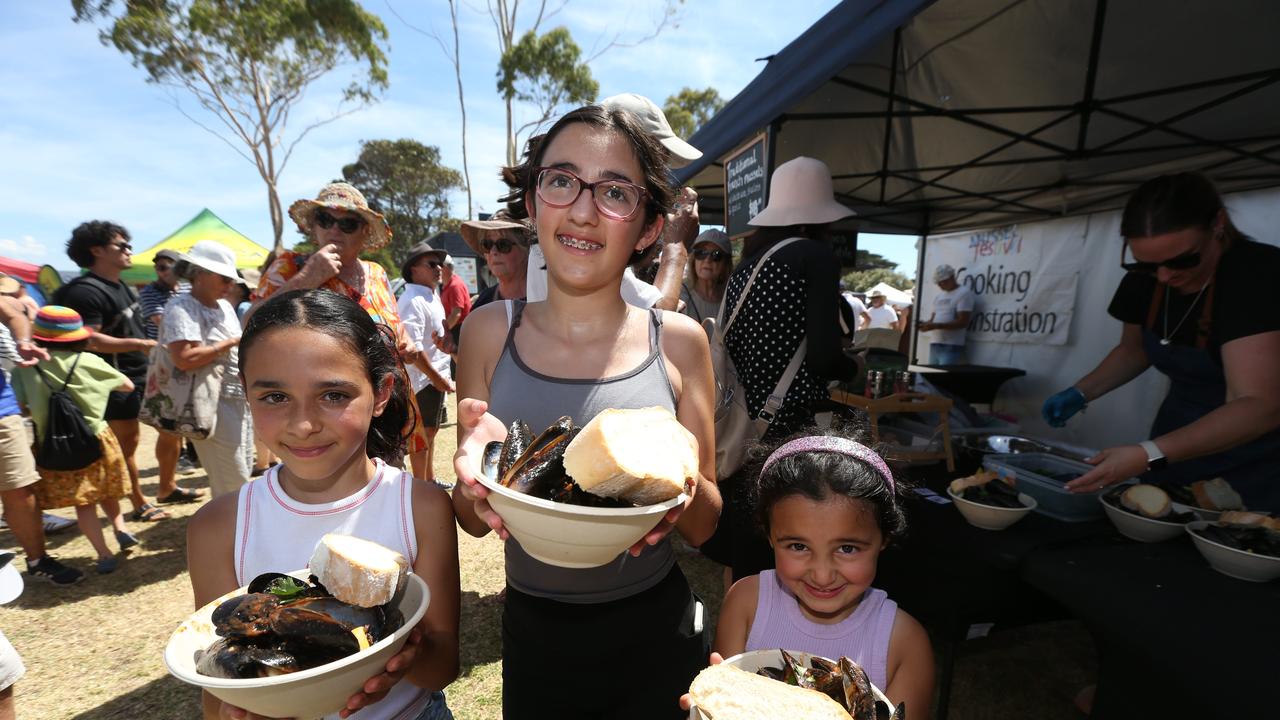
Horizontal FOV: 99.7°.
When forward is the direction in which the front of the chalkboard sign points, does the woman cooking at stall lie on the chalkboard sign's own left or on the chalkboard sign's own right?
on the chalkboard sign's own left

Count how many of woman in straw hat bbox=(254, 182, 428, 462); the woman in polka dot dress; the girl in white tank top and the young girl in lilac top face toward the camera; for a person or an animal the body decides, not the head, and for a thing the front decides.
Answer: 3

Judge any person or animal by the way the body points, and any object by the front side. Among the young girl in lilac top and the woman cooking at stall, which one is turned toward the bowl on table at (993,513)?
the woman cooking at stall

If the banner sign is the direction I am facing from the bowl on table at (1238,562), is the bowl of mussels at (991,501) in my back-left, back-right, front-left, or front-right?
front-left

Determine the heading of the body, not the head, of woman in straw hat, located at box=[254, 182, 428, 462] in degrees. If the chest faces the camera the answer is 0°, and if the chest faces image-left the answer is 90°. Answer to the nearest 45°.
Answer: approximately 0°

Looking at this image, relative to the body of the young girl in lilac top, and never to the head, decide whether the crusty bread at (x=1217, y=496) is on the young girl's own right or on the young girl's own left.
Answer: on the young girl's own left

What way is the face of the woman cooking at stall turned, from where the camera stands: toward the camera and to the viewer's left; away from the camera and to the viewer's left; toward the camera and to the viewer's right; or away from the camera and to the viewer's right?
toward the camera and to the viewer's left

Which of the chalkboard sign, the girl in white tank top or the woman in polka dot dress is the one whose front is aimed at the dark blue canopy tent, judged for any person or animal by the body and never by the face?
the woman in polka dot dress

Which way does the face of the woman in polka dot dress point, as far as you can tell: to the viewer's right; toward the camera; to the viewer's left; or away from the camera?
away from the camera

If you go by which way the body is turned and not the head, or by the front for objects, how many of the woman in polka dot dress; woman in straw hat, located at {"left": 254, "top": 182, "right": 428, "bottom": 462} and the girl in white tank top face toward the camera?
2

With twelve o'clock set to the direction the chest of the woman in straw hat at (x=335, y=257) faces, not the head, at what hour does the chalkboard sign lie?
The chalkboard sign is roughly at 9 o'clock from the woman in straw hat.

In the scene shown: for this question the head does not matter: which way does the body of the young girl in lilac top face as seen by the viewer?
toward the camera

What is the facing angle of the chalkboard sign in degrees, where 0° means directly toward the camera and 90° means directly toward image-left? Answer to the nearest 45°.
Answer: approximately 45°

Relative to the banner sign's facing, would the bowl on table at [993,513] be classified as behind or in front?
in front
